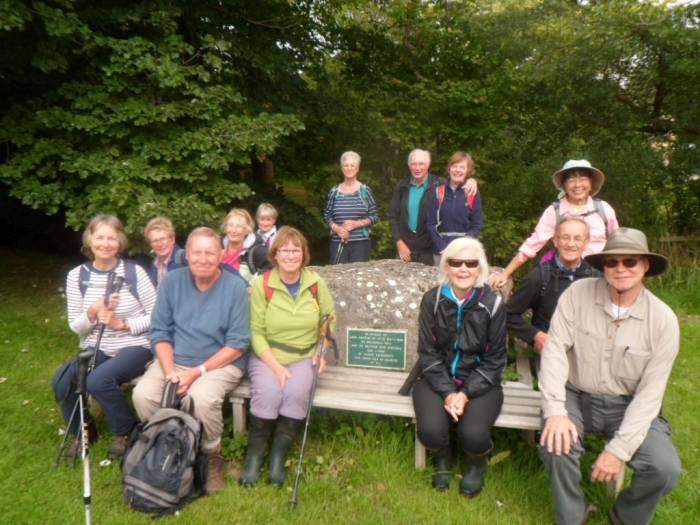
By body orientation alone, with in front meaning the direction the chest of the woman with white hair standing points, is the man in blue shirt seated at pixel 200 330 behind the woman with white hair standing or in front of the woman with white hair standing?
in front

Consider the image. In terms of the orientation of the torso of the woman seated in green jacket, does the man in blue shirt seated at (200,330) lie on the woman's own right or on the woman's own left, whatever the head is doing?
on the woman's own right

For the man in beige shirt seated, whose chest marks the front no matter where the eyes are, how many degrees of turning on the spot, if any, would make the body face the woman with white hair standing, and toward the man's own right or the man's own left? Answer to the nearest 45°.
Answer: approximately 135° to the man's own right

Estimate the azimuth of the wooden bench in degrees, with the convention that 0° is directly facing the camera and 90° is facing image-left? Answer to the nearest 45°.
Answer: approximately 0°

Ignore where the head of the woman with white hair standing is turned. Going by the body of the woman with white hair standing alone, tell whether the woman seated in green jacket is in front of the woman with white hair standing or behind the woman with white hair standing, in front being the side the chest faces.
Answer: in front
